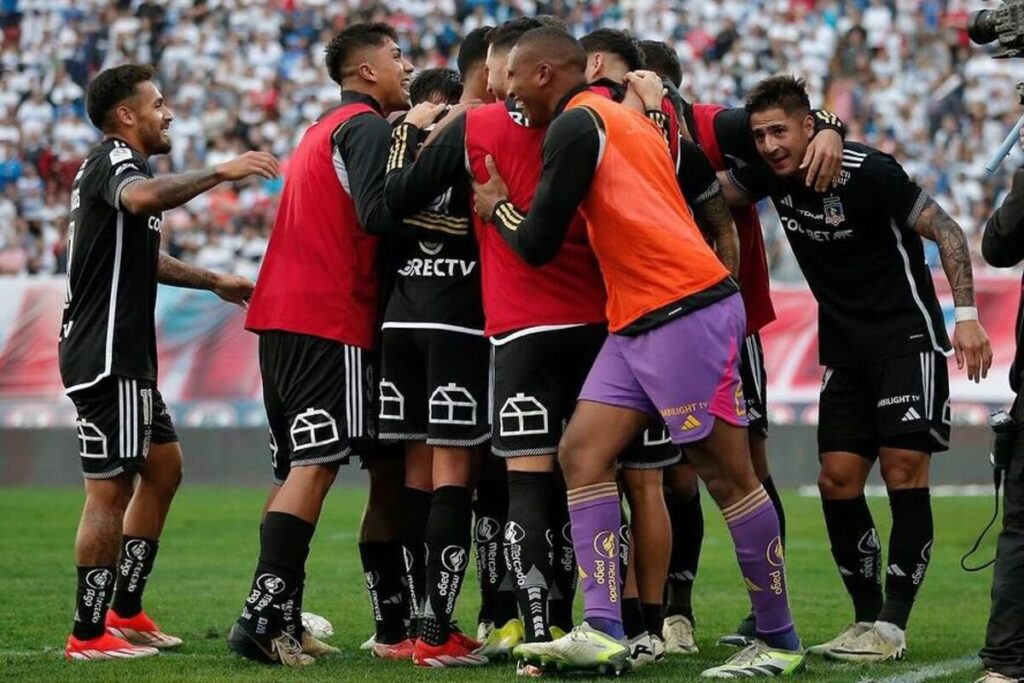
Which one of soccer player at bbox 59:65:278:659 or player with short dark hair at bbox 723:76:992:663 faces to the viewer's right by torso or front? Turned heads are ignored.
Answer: the soccer player

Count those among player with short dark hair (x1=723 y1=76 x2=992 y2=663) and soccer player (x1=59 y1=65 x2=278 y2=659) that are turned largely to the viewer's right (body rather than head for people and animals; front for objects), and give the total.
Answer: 1

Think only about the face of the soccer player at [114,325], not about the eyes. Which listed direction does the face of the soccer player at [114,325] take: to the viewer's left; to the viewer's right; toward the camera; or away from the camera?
to the viewer's right

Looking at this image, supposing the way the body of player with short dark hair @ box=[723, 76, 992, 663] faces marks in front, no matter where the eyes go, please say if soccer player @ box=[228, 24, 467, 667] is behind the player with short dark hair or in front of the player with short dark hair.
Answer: in front

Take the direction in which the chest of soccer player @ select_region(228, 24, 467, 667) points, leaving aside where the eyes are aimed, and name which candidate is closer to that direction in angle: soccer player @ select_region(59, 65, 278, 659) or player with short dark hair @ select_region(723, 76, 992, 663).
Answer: the player with short dark hair

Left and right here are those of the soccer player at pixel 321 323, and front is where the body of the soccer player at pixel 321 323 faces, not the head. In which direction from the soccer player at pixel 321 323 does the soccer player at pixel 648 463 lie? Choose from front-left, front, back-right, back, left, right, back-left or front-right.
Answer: front-right

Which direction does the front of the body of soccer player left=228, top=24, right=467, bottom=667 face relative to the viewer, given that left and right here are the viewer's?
facing away from the viewer and to the right of the viewer

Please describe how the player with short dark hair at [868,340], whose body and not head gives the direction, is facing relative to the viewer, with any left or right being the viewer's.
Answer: facing the viewer and to the left of the viewer

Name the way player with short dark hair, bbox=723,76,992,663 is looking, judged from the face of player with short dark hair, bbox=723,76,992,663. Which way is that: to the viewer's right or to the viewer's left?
to the viewer's left

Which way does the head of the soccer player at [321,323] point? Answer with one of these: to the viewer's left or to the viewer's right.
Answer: to the viewer's right

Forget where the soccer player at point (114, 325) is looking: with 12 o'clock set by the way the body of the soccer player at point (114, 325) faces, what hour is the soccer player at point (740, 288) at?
the soccer player at point (740, 288) is roughly at 12 o'clock from the soccer player at point (114, 325).

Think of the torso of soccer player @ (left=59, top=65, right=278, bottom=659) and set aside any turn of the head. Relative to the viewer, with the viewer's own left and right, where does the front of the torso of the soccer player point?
facing to the right of the viewer

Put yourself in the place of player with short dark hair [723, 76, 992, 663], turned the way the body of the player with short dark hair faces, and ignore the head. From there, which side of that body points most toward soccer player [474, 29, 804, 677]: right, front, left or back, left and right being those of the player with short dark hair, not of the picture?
front
